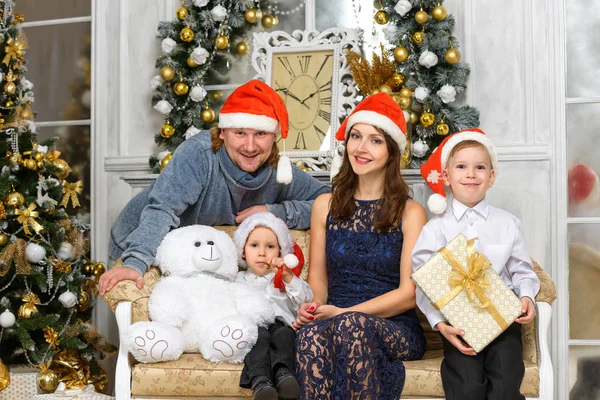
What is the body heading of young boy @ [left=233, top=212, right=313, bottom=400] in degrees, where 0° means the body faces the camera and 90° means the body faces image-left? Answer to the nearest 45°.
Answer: approximately 0°

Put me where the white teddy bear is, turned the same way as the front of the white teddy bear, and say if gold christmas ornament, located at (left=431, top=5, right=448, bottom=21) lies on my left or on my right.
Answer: on my left

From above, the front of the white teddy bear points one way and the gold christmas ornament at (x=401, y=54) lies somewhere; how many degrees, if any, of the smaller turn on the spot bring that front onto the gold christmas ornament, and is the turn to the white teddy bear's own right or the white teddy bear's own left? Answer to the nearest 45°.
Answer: approximately 135° to the white teddy bear's own left

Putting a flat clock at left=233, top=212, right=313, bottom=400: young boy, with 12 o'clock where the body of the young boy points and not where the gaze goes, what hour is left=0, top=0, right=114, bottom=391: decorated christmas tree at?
The decorated christmas tree is roughly at 4 o'clock from the young boy.

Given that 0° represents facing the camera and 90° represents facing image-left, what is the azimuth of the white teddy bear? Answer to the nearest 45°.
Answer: approximately 0°

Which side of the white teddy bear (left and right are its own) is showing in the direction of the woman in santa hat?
left

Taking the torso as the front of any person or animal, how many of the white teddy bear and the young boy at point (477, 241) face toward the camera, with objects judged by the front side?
2

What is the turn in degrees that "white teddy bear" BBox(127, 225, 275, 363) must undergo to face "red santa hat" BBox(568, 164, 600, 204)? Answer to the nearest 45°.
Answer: approximately 90° to its left
